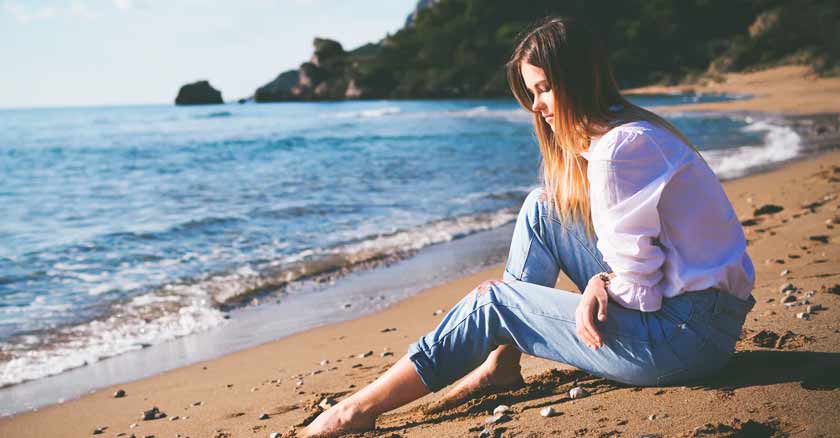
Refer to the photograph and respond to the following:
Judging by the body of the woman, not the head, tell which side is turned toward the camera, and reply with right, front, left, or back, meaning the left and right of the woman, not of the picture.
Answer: left

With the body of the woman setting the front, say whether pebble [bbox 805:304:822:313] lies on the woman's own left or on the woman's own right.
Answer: on the woman's own right

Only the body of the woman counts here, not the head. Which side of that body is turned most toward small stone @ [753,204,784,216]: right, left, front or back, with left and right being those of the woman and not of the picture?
right

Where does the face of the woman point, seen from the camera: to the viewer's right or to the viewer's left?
to the viewer's left
